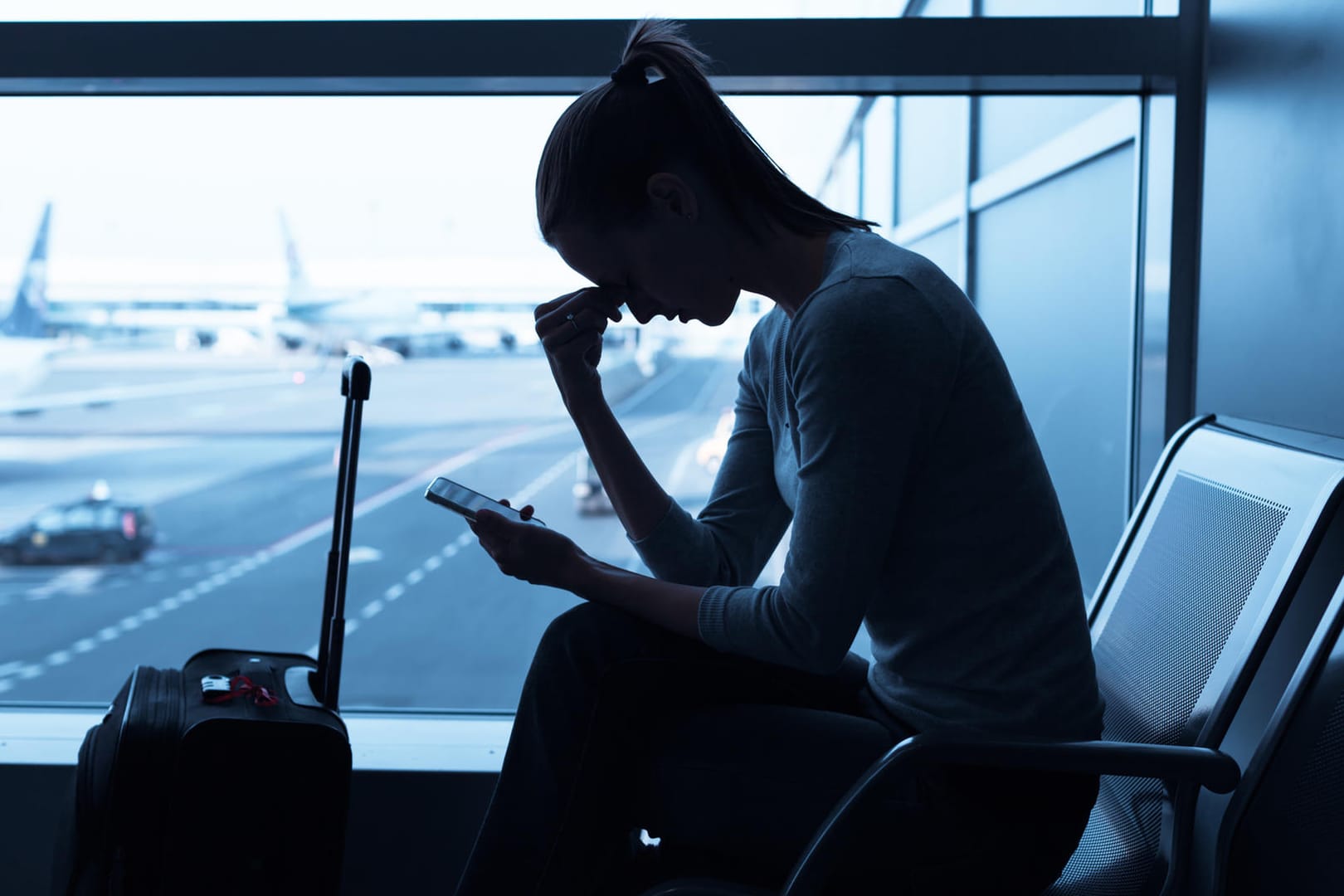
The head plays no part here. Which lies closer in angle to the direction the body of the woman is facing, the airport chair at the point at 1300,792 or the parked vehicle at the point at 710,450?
the parked vehicle

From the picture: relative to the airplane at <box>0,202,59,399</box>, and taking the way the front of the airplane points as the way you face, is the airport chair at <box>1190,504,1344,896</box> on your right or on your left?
on your left

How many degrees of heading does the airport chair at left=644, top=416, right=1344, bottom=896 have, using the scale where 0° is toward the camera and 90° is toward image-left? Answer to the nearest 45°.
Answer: approximately 45°

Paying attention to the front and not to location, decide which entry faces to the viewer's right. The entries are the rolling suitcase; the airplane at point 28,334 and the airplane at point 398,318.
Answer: the airplane at point 398,318

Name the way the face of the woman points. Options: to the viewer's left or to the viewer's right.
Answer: to the viewer's left

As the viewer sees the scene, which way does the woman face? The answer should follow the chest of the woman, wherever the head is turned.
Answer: to the viewer's left

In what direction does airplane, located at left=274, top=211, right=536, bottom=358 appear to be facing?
to the viewer's right

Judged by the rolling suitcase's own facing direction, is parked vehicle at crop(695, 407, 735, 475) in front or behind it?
behind

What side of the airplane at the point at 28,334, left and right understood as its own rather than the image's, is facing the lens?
left
